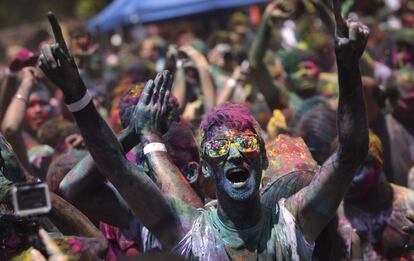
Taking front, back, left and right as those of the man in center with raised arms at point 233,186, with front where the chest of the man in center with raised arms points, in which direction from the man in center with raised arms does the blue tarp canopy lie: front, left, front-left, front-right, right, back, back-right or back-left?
back

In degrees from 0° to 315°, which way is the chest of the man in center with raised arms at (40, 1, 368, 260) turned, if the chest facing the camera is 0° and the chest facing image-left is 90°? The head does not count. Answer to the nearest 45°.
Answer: approximately 0°
